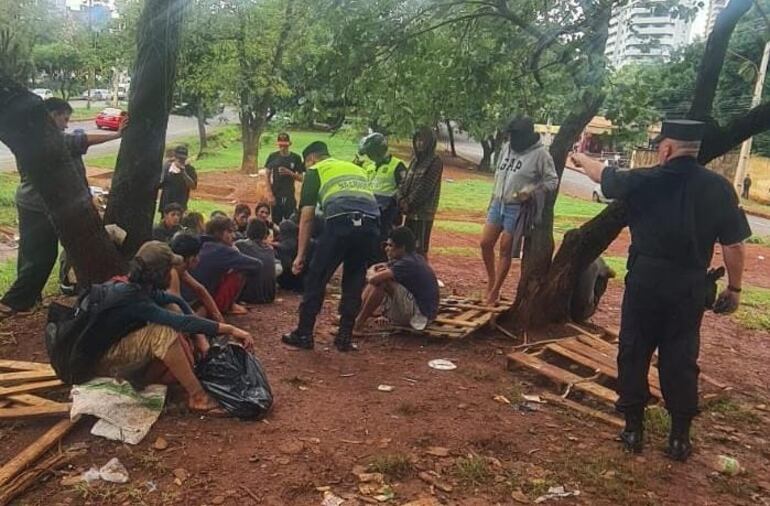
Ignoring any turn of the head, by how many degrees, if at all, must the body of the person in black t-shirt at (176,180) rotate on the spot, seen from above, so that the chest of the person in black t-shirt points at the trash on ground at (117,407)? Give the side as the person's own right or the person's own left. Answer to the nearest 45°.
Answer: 0° — they already face it

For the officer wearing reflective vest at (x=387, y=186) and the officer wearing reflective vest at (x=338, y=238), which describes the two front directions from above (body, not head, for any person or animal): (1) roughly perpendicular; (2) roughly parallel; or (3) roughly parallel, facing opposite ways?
roughly perpendicular

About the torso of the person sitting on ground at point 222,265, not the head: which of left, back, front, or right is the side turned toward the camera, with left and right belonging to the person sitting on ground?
right

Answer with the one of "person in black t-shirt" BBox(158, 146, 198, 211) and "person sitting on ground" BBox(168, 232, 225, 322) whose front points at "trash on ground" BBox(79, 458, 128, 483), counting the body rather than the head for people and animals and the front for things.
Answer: the person in black t-shirt

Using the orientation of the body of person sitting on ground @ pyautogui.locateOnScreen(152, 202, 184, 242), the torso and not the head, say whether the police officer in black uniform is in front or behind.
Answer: in front

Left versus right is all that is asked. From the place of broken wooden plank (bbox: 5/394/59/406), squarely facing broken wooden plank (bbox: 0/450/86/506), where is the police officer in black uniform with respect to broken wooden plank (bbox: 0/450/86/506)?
left

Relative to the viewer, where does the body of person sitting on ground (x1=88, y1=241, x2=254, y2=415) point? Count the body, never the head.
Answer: to the viewer's right

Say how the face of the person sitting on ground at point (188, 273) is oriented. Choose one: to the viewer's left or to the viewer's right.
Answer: to the viewer's right

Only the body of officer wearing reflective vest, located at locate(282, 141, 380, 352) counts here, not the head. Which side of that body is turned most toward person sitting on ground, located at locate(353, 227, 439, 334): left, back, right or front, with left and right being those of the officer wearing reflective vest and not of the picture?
right

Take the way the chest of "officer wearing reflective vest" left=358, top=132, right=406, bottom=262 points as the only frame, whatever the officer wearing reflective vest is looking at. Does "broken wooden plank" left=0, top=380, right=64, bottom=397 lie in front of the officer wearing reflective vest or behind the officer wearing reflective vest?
in front

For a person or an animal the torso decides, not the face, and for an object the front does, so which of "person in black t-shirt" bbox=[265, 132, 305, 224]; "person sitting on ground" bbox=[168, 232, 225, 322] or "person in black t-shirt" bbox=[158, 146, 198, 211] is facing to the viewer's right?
the person sitting on ground

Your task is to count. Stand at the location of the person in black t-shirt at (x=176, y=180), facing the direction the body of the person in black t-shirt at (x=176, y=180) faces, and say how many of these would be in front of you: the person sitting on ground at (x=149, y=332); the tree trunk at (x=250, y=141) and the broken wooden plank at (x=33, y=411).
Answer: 2

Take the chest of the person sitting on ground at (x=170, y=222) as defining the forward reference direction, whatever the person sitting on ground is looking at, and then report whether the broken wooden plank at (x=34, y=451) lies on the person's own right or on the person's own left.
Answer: on the person's own right

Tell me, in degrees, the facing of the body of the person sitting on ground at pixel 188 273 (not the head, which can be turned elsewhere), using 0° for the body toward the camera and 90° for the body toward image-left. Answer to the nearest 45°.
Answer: approximately 270°

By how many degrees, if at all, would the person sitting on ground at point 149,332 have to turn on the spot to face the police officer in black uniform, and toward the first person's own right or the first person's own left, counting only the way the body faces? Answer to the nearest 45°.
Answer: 0° — they already face them

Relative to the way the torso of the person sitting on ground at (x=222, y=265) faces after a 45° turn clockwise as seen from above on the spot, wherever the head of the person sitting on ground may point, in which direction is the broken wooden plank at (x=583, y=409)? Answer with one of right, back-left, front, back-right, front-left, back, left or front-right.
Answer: front

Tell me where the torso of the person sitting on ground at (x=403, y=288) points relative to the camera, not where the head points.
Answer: to the viewer's left
